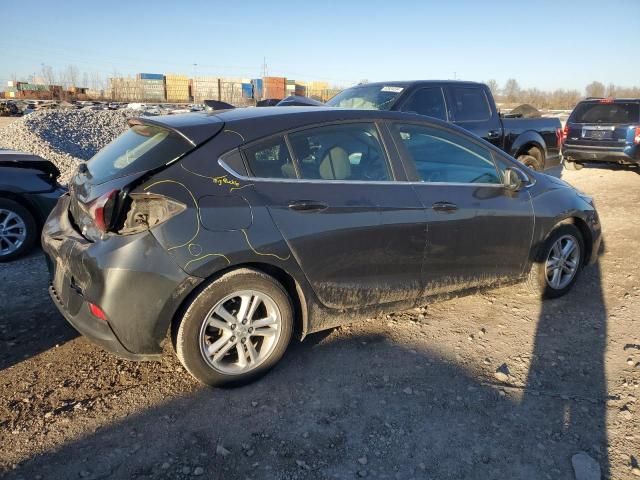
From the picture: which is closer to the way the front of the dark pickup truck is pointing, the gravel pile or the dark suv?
the gravel pile

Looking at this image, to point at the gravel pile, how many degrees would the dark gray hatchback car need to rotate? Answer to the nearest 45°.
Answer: approximately 90° to its left

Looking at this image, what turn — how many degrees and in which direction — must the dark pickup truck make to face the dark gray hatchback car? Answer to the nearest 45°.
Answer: approximately 45° to its left

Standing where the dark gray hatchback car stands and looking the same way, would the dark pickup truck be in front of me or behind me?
in front

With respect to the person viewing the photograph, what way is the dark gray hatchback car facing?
facing away from the viewer and to the right of the viewer

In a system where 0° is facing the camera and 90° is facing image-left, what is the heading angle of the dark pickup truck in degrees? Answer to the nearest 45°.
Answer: approximately 45°

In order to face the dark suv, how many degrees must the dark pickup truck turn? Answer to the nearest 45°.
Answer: approximately 180°

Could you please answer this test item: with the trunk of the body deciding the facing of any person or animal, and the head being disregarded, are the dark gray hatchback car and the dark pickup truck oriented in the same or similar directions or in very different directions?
very different directions
